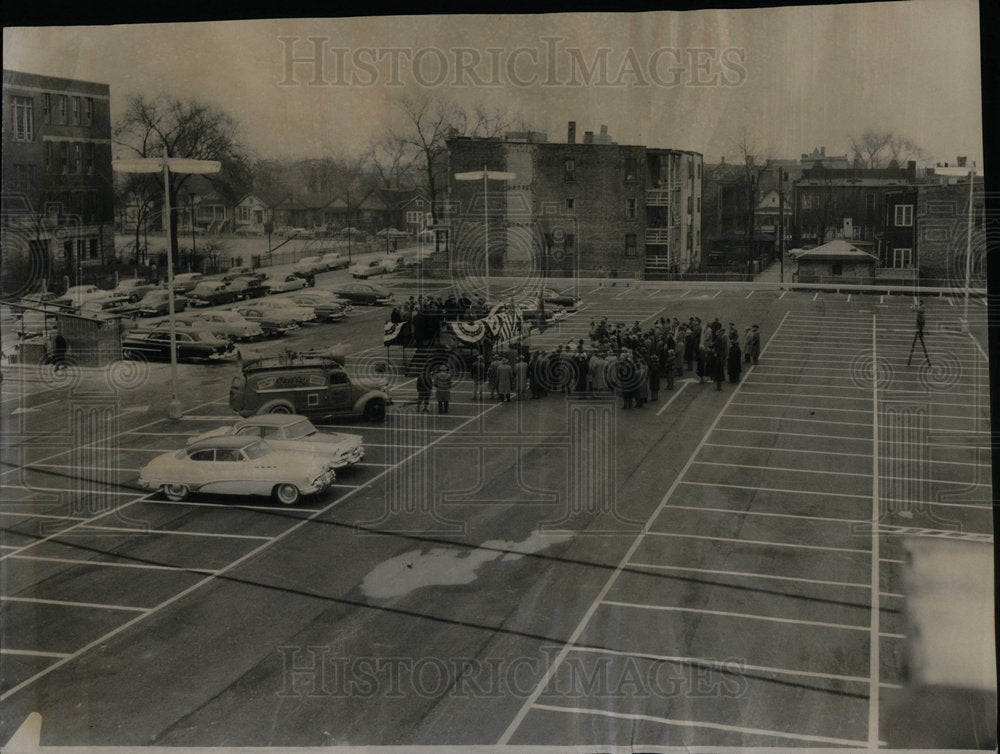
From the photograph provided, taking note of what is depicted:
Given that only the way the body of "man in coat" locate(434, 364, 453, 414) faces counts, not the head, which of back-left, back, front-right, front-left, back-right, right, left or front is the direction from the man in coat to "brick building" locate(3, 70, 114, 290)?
left

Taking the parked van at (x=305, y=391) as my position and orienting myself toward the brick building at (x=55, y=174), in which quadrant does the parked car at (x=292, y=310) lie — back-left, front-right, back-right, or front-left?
front-right

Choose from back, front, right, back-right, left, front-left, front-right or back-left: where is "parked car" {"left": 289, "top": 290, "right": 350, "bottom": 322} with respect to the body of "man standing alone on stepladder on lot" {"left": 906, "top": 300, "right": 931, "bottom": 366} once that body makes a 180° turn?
back

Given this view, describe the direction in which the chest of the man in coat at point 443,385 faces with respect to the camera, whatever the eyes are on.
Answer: away from the camera

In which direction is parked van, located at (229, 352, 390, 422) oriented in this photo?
to the viewer's right

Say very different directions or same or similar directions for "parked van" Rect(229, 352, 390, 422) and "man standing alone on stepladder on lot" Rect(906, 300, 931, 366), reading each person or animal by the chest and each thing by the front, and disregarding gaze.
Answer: very different directions

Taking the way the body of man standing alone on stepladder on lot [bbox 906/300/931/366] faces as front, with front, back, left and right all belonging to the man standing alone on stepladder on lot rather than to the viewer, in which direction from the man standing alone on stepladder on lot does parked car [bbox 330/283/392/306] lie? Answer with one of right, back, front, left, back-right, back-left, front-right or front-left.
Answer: front
